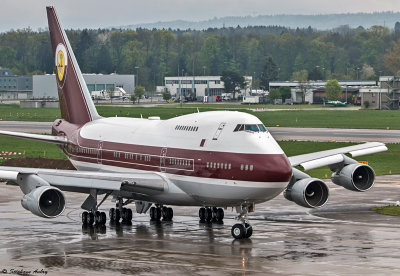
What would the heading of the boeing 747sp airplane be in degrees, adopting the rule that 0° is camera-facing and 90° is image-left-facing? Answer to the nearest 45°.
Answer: approximately 315°
